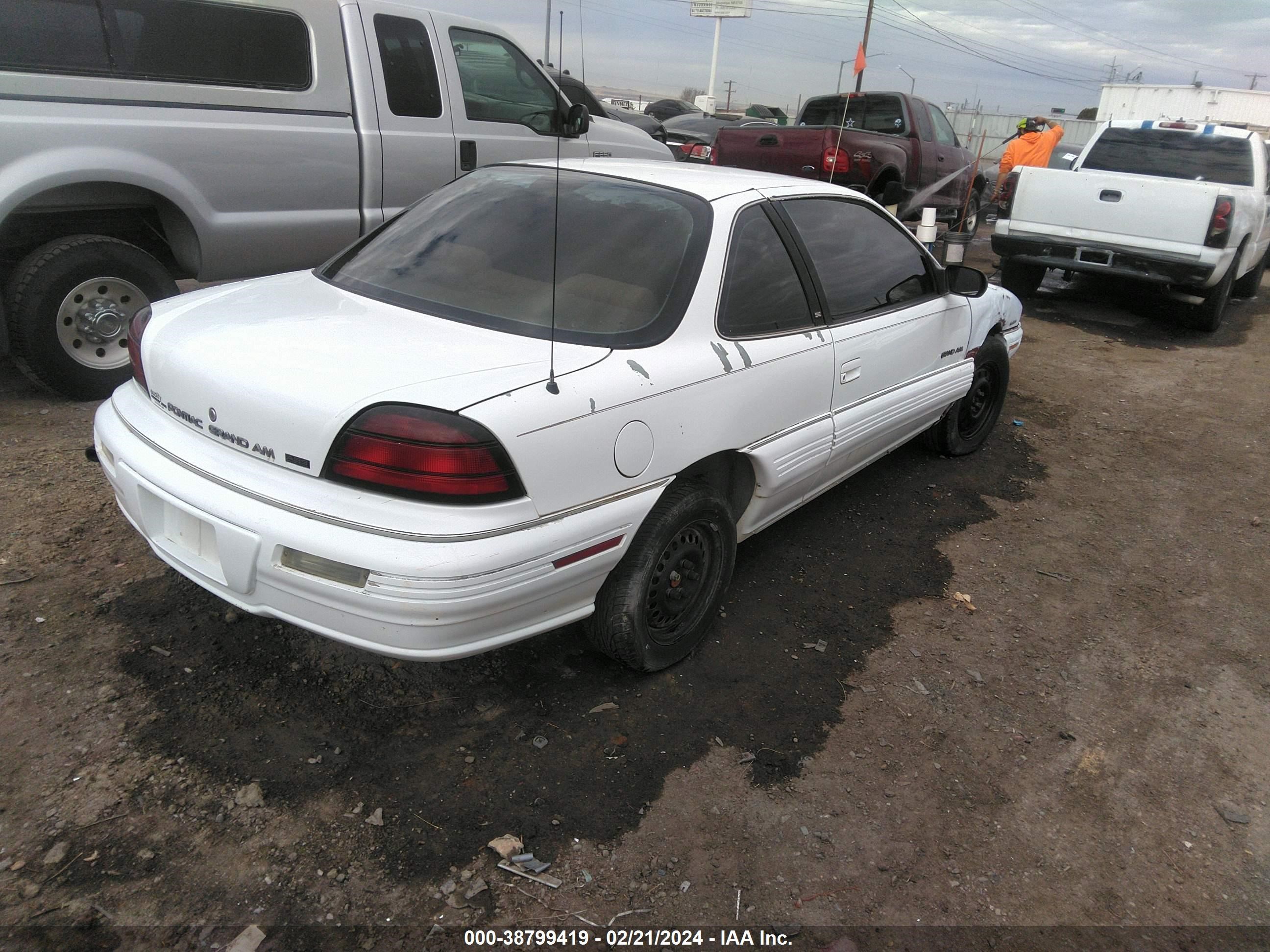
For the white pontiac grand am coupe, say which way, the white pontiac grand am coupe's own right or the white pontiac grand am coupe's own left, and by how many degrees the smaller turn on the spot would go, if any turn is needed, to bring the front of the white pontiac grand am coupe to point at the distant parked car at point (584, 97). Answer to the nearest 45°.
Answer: approximately 45° to the white pontiac grand am coupe's own left

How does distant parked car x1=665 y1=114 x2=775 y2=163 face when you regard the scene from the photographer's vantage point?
facing away from the viewer and to the right of the viewer

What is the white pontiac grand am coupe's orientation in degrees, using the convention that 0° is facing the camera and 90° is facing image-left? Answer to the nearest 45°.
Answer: approximately 225°

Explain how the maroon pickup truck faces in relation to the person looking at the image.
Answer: facing away from the viewer and to the right of the viewer

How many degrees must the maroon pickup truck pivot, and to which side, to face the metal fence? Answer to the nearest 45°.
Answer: approximately 45° to its left

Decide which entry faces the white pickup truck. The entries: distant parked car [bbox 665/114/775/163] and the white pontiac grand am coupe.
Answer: the white pontiac grand am coupe

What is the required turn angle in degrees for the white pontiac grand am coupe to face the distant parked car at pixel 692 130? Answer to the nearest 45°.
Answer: approximately 45° to its left
